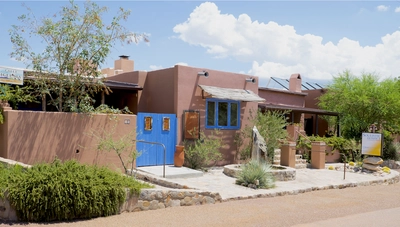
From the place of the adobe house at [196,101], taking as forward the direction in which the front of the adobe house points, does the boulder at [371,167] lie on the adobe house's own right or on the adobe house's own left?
on the adobe house's own left

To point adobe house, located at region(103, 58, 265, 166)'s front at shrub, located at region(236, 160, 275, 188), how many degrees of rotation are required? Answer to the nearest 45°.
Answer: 0° — it already faces it

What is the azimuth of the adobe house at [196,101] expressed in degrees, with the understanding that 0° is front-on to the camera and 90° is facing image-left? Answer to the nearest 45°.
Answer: approximately 315°

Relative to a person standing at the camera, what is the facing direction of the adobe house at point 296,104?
facing the viewer and to the right of the viewer

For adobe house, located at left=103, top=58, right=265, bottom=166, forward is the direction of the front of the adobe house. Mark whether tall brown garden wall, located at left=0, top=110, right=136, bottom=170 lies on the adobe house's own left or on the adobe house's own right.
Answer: on the adobe house's own right

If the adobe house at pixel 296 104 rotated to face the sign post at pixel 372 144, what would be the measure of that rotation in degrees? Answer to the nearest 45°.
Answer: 0° — it already faces it

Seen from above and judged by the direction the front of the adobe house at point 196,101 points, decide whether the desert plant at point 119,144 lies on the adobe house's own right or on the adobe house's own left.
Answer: on the adobe house's own right

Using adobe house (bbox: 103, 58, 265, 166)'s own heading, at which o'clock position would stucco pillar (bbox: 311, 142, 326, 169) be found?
The stucco pillar is roughly at 10 o'clock from the adobe house.

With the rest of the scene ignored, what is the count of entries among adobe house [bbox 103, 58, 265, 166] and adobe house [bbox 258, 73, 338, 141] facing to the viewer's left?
0

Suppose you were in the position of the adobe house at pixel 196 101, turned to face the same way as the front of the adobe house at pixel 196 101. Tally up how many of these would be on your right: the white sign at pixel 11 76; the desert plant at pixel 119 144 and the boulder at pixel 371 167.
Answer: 2

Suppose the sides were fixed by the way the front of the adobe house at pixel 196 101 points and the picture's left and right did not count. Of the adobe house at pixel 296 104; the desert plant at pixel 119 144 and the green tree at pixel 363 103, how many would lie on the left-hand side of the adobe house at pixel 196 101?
2

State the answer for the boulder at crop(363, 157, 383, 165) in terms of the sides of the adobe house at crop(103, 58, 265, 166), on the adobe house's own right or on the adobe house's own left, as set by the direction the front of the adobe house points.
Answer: on the adobe house's own left
